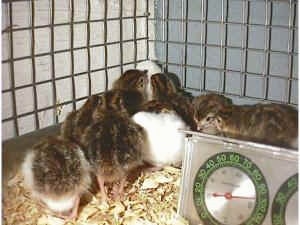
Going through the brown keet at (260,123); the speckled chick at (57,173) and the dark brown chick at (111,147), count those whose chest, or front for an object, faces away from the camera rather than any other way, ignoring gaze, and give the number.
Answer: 2

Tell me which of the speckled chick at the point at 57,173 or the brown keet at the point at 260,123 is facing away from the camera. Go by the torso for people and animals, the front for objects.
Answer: the speckled chick

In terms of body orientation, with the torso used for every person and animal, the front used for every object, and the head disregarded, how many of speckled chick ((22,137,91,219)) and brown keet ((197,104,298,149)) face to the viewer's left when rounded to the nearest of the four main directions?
1

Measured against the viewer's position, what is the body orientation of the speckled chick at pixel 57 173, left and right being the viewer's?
facing away from the viewer

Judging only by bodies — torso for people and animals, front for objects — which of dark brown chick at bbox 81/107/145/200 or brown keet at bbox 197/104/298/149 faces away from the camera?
the dark brown chick

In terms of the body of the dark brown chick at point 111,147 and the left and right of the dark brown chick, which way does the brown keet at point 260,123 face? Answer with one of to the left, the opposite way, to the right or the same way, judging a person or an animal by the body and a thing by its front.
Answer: to the left

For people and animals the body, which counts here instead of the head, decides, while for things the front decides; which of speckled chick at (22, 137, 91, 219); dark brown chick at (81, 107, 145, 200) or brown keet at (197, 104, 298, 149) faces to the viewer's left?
the brown keet

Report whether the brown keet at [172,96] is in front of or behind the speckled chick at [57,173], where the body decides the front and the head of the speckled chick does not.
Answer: in front

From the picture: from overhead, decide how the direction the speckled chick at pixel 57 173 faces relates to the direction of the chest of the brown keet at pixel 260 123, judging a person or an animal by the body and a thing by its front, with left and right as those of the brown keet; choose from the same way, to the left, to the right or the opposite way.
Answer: to the right

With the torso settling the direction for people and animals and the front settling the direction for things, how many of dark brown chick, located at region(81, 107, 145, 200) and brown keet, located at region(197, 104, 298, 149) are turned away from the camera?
1

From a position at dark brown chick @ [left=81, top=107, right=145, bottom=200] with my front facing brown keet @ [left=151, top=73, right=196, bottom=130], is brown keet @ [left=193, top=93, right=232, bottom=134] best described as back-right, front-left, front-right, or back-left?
front-right

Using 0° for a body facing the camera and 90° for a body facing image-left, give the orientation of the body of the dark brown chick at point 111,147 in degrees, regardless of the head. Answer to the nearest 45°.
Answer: approximately 180°

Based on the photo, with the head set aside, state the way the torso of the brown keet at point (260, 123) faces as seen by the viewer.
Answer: to the viewer's left
